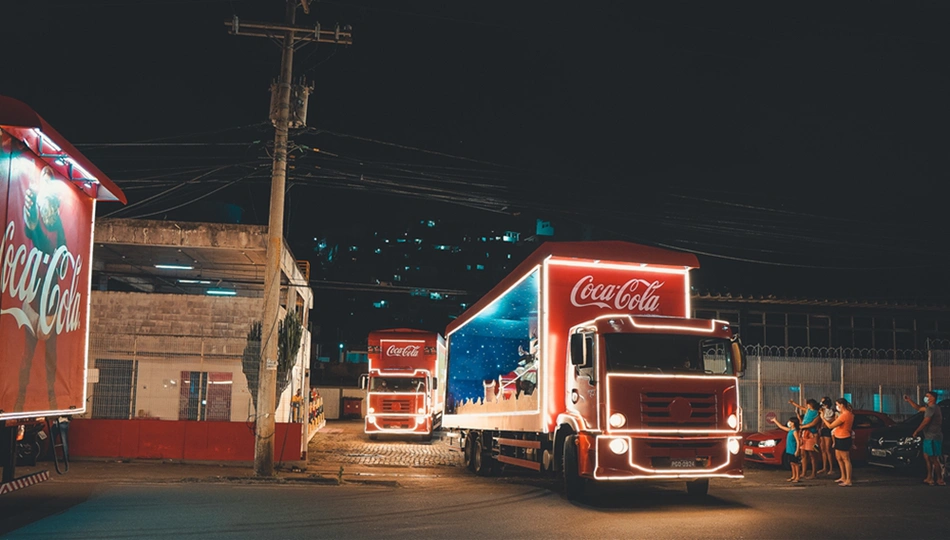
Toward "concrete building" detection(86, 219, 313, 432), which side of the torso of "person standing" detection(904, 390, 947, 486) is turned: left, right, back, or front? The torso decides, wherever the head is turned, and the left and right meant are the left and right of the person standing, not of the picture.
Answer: front

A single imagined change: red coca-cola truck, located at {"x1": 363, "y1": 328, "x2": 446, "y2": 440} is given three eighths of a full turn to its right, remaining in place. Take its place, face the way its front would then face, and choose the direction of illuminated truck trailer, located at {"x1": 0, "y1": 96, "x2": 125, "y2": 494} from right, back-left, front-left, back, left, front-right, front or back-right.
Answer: back-left

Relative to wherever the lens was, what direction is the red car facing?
facing the viewer and to the left of the viewer

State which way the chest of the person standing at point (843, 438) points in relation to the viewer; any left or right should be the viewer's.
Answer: facing to the left of the viewer

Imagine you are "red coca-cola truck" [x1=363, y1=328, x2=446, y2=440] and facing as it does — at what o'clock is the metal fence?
The metal fence is roughly at 10 o'clock from the red coca-cola truck.

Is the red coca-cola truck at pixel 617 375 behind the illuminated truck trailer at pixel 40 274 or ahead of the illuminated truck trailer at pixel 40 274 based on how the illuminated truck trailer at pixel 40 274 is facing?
behind

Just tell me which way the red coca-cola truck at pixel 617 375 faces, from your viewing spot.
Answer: facing the viewer and to the right of the viewer

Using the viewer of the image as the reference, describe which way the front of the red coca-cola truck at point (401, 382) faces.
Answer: facing the viewer

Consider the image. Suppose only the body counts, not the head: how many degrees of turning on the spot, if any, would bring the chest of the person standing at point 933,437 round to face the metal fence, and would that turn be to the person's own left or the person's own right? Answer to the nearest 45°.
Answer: approximately 90° to the person's own right

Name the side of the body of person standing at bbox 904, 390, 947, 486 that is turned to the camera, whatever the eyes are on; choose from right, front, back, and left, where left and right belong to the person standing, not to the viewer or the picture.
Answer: left

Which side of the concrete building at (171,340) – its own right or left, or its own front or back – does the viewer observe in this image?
front

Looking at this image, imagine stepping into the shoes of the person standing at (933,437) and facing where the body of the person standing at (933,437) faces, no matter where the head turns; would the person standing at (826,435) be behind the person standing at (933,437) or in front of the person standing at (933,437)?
in front

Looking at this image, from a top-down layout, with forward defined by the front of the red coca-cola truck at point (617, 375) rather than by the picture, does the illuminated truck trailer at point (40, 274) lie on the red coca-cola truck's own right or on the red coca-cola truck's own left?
on the red coca-cola truck's own right

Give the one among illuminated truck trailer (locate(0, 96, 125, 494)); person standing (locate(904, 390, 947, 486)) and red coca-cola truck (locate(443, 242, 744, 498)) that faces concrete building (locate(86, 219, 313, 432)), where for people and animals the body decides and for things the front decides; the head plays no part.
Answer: the person standing
